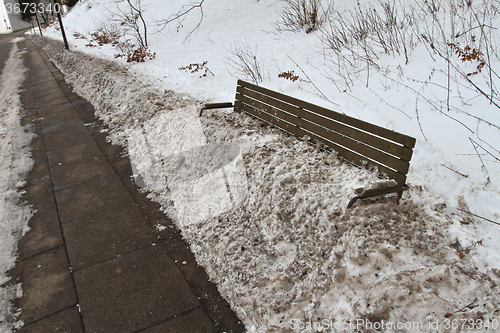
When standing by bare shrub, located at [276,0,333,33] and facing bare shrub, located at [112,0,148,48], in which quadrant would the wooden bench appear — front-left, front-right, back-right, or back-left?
back-left

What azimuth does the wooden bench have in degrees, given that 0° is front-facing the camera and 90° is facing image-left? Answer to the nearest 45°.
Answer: approximately 45°

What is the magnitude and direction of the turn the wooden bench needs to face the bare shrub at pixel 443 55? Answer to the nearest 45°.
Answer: approximately 180°

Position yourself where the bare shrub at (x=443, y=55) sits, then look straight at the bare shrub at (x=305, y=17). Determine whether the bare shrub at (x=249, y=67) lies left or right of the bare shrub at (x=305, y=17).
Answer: left
